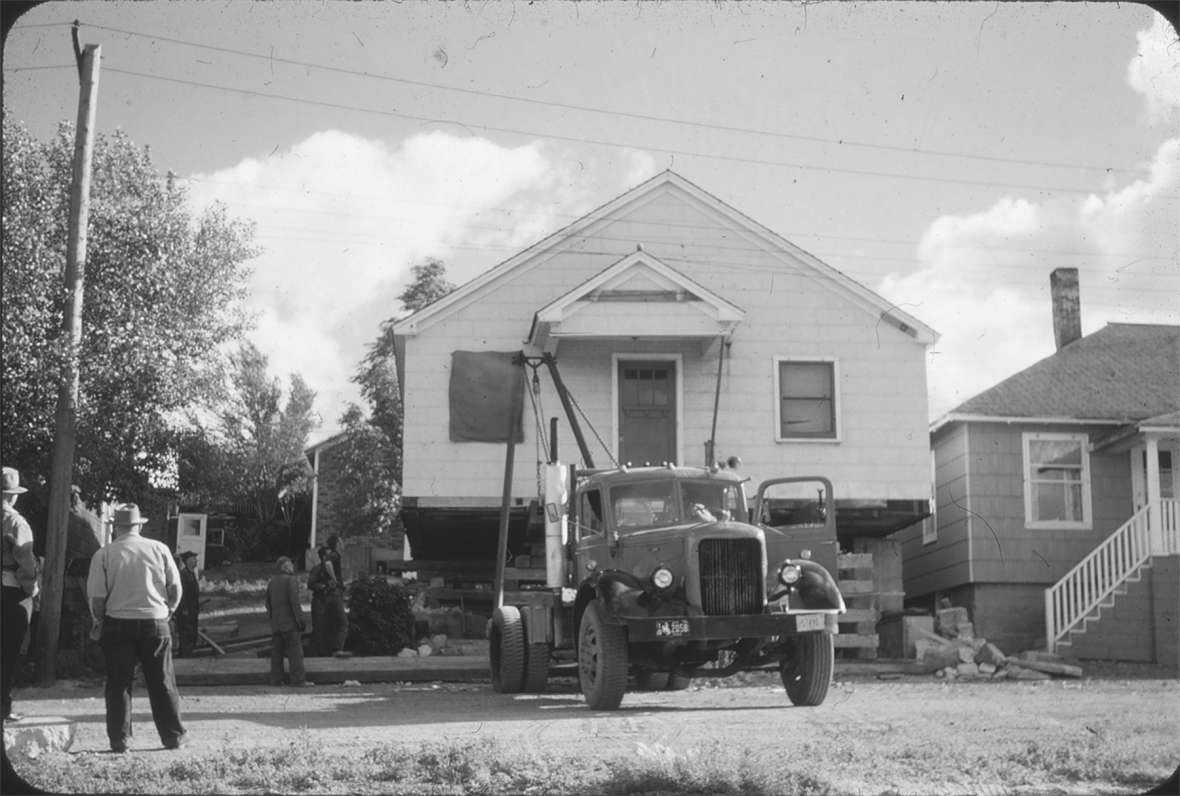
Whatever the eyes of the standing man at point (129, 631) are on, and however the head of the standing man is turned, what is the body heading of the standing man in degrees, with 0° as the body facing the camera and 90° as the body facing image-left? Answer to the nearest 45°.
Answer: approximately 180°

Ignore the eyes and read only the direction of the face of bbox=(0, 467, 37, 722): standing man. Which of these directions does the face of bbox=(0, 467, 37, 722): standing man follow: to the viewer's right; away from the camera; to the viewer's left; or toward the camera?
to the viewer's right

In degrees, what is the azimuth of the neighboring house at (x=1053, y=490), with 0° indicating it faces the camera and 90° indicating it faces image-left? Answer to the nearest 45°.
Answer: approximately 0°

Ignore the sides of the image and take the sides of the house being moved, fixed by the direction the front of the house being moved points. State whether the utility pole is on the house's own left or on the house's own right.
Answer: on the house's own right

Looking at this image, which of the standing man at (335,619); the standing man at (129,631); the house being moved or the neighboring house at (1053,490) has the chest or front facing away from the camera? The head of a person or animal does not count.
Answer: the standing man at (129,631)

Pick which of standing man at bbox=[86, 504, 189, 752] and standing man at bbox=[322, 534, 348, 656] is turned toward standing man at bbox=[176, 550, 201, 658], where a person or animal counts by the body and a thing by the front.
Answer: standing man at bbox=[86, 504, 189, 752]
